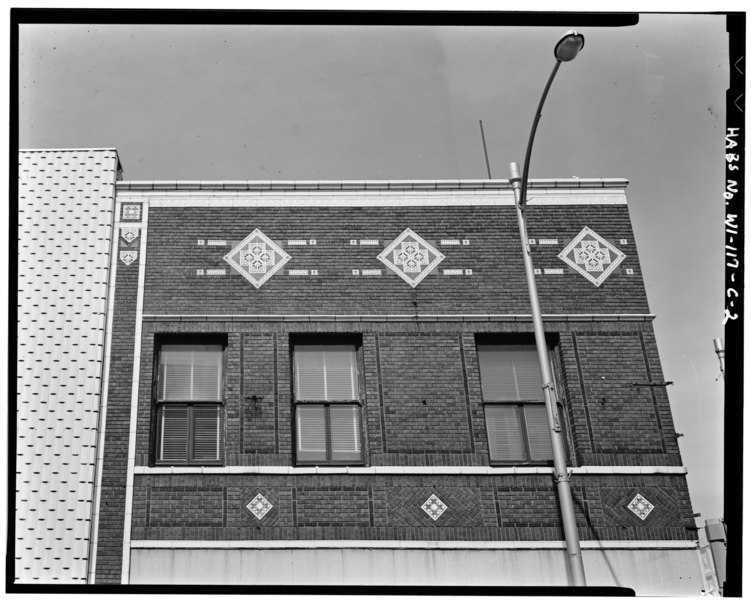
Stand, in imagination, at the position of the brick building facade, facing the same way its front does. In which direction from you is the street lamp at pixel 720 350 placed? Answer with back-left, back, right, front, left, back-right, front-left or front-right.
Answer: left

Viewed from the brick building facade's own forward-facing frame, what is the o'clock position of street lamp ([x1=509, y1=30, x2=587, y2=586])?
The street lamp is roughly at 10 o'clock from the brick building facade.

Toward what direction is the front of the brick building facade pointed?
toward the camera
